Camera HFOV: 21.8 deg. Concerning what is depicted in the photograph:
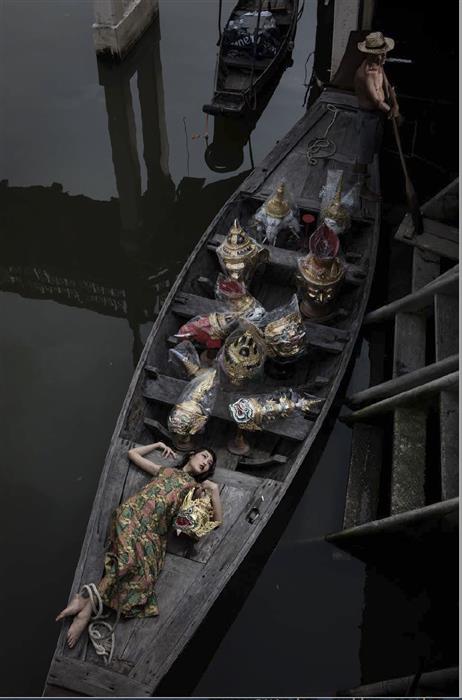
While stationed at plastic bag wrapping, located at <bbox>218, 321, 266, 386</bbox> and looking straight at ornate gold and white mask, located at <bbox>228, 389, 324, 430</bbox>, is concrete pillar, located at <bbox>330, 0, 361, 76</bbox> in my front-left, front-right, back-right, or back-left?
back-left
